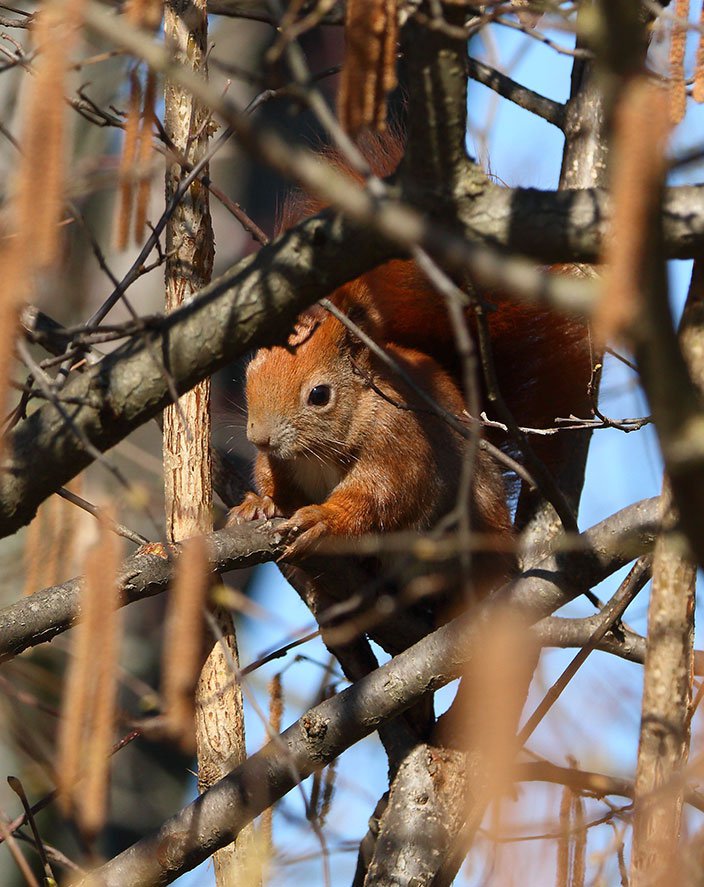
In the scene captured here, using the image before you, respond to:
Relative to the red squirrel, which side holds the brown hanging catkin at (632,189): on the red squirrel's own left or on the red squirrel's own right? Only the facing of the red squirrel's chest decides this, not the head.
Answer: on the red squirrel's own left

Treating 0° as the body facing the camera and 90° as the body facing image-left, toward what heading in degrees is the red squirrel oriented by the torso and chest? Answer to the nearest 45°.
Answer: approximately 45°

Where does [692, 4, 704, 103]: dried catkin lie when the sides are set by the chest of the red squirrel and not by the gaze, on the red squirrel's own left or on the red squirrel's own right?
on the red squirrel's own left

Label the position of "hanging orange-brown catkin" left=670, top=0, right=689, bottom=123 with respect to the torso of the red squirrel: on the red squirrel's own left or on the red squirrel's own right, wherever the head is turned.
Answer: on the red squirrel's own left
